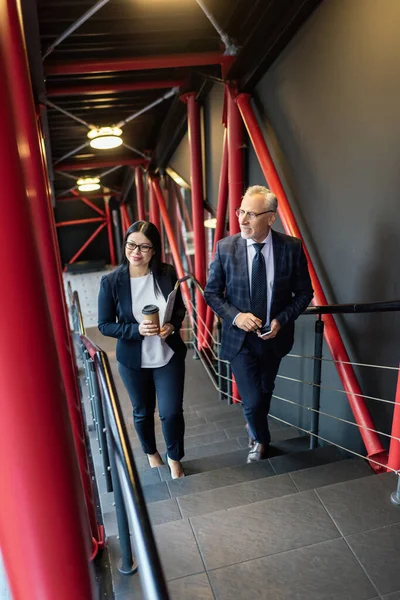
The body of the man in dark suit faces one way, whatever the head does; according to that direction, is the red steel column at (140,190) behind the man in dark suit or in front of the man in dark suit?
behind

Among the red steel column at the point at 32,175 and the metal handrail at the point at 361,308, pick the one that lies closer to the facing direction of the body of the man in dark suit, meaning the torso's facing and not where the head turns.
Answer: the red steel column

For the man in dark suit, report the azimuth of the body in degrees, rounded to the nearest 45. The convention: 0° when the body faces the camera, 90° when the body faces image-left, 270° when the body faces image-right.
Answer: approximately 0°

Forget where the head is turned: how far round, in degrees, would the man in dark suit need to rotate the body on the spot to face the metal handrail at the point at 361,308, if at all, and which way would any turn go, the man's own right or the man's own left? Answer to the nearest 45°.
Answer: approximately 90° to the man's own left

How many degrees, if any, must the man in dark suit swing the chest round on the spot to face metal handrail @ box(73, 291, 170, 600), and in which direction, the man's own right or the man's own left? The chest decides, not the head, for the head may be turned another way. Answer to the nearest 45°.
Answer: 0° — they already face it

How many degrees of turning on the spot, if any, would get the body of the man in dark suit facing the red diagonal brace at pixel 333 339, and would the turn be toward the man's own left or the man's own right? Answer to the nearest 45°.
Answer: approximately 135° to the man's own left

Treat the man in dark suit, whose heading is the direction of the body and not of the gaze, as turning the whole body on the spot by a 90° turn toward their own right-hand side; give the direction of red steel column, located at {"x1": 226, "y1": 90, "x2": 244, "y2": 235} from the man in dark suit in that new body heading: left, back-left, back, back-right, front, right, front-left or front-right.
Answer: right
